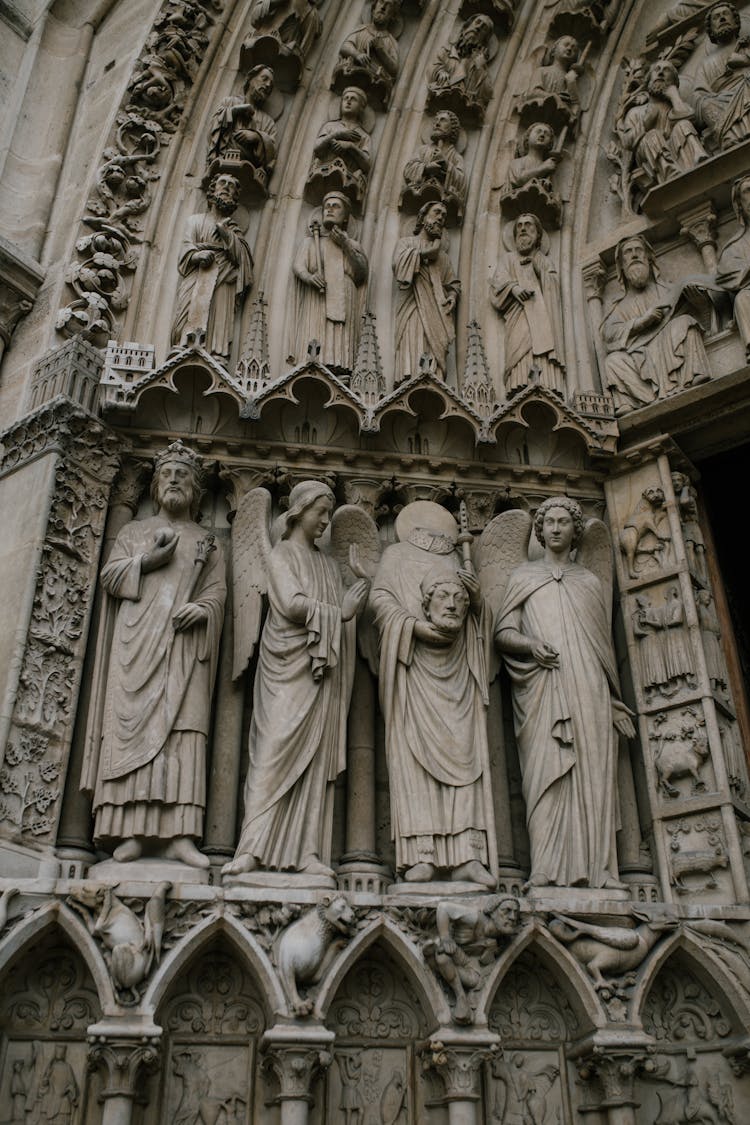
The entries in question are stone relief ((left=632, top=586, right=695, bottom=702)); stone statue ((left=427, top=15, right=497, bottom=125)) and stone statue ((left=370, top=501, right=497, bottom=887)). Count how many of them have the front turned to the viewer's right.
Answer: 0

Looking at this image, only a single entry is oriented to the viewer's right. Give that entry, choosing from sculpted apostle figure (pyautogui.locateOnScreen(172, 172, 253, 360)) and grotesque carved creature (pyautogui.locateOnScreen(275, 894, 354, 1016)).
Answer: the grotesque carved creature

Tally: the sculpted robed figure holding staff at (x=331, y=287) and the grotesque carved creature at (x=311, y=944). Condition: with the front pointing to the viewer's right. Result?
1

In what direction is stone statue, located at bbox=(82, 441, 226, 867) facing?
toward the camera

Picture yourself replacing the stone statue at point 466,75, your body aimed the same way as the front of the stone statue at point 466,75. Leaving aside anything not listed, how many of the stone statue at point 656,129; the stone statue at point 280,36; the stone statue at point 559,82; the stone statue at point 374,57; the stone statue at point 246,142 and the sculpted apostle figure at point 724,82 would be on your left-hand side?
3

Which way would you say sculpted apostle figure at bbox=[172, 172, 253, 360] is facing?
toward the camera

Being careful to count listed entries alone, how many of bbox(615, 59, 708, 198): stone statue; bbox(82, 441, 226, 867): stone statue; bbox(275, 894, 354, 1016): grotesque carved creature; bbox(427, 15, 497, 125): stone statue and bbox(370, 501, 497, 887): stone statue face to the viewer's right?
1

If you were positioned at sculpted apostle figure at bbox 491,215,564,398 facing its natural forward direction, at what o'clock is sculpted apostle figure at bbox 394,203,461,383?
sculpted apostle figure at bbox 394,203,461,383 is roughly at 2 o'clock from sculpted apostle figure at bbox 491,215,564,398.

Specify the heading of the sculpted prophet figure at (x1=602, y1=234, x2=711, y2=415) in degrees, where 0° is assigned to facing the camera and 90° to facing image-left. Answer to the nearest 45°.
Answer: approximately 0°

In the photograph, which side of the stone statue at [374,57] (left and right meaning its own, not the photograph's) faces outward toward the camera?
front

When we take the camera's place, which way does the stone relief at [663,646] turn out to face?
facing the viewer

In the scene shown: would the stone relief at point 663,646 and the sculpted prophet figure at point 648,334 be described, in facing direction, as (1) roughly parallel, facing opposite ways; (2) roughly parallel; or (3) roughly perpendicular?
roughly parallel

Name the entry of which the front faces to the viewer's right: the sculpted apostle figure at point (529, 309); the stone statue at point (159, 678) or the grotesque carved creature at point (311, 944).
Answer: the grotesque carved creature
